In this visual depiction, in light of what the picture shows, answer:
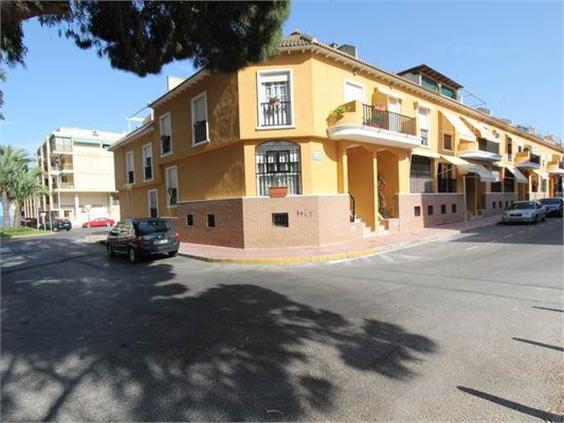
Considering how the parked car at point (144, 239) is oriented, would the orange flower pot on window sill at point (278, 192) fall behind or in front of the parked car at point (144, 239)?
behind

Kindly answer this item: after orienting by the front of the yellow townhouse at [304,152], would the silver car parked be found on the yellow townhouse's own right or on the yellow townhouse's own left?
on the yellow townhouse's own left

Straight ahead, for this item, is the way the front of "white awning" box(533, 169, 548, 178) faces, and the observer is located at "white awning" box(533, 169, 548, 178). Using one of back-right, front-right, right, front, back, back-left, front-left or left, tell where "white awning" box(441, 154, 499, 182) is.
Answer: front-right

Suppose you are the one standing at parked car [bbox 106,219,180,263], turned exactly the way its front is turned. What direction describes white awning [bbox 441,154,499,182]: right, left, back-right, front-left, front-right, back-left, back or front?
back-right

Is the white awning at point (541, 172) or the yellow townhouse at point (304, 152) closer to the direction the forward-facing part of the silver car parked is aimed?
the yellow townhouse

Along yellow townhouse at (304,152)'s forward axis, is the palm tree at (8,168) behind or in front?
behind

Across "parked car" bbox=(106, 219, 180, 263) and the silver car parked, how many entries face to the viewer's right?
0

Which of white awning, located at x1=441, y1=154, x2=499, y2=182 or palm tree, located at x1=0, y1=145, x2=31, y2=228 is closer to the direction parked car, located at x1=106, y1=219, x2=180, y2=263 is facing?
the palm tree

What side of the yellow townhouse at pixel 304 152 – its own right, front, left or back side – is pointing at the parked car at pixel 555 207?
left

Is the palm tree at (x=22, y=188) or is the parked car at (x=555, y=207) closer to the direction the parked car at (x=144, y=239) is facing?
the palm tree
